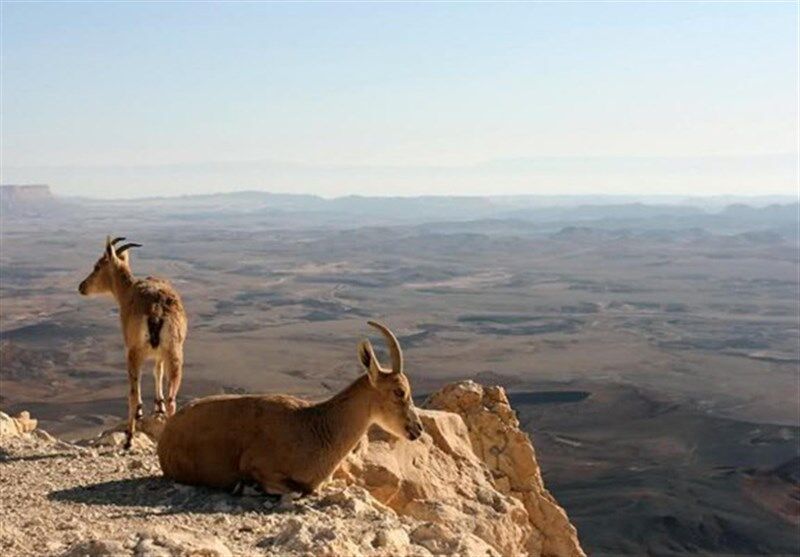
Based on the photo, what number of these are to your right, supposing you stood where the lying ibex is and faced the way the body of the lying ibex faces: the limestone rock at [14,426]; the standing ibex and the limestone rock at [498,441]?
0

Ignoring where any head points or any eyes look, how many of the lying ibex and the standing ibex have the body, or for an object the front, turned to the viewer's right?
1

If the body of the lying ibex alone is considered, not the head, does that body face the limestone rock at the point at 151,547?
no

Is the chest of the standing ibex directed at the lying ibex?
no

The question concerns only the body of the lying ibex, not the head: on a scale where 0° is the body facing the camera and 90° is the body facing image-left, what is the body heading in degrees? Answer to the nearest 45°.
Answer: approximately 270°

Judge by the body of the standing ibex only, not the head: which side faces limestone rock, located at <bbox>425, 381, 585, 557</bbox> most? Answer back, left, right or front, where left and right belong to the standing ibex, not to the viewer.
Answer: right

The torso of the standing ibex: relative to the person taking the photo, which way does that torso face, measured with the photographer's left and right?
facing away from the viewer and to the left of the viewer

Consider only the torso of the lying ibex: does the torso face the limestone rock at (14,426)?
no

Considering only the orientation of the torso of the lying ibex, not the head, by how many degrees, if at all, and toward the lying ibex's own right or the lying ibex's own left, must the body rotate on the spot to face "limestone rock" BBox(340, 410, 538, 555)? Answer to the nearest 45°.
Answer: approximately 45° to the lying ibex's own left

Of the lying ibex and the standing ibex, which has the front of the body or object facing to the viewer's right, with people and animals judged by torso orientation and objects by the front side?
the lying ibex

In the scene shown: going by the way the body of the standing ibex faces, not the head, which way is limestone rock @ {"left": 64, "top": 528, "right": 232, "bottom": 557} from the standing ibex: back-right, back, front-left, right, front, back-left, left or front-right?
back-left

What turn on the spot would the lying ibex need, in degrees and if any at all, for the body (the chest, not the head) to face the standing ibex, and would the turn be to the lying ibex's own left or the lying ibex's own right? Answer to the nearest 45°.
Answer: approximately 135° to the lying ibex's own left
